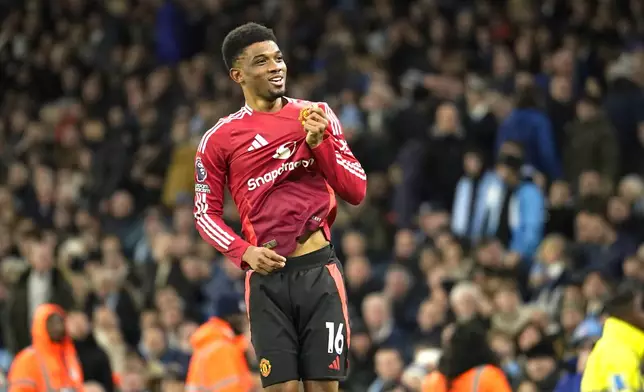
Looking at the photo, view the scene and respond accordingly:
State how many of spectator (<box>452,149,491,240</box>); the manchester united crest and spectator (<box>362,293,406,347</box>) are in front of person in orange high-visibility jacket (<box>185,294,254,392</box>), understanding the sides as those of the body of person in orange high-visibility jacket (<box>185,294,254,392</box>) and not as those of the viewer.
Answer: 2

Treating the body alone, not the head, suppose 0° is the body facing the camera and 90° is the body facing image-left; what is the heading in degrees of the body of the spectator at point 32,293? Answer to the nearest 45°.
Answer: approximately 0°

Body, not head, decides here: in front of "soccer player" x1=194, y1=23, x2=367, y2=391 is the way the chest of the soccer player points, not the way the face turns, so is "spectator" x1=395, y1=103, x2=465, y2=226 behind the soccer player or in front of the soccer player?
behind

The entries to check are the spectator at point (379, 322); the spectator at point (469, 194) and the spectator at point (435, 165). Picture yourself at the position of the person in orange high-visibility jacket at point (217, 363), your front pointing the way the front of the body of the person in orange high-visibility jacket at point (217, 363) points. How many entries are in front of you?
3

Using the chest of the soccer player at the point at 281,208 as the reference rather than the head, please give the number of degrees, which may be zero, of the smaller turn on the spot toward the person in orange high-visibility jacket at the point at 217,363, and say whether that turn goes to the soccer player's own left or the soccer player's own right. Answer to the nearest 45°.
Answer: approximately 180°

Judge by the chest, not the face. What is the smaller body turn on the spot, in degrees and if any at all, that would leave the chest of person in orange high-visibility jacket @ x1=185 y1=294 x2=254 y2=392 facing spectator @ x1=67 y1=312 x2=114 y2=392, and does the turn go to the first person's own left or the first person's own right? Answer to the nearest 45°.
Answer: approximately 90° to the first person's own left

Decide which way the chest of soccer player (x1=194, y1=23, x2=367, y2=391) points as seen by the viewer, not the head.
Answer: toward the camera

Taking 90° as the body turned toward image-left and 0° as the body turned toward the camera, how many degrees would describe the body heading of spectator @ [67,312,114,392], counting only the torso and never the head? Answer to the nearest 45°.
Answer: approximately 45°

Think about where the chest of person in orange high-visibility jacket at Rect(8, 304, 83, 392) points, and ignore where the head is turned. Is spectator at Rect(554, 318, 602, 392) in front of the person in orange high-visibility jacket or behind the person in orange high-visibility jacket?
in front

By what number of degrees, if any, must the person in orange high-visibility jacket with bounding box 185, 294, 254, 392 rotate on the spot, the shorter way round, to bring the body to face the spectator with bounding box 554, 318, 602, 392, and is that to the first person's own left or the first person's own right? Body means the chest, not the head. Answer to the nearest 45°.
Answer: approximately 45° to the first person's own right

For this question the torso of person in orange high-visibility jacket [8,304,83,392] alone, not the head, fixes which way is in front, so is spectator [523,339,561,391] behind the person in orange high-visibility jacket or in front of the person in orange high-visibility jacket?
in front
